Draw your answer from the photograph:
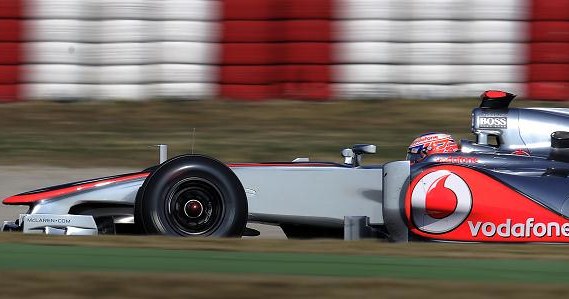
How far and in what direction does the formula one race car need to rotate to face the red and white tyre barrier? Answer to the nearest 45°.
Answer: approximately 90° to its right

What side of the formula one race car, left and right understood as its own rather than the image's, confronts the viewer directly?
left
